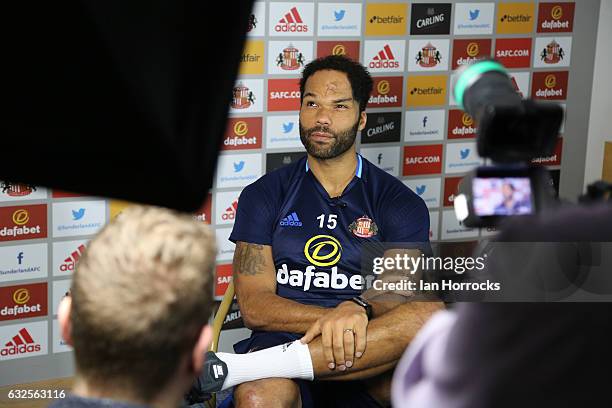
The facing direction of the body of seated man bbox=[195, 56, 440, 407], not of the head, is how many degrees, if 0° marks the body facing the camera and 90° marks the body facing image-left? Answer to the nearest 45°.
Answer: approximately 0°

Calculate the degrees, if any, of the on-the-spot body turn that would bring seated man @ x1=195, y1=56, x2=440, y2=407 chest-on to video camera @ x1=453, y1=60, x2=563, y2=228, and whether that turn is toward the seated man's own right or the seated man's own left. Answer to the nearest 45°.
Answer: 0° — they already face it
